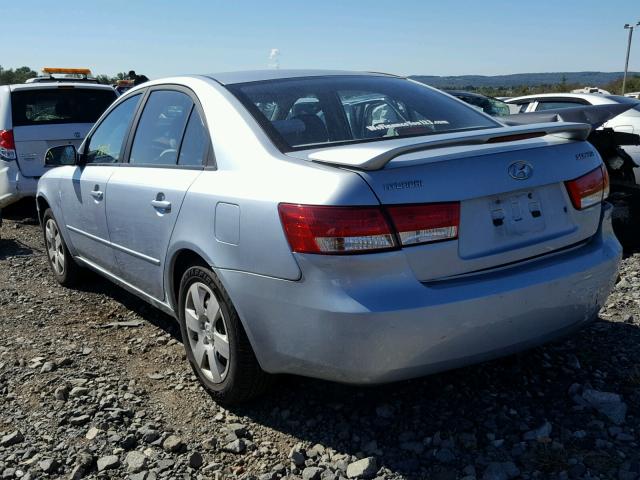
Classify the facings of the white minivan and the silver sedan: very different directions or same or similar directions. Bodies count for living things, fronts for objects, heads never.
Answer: same or similar directions

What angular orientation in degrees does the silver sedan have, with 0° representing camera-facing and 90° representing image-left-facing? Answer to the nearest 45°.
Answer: approximately 135°

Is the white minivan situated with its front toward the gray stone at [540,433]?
no

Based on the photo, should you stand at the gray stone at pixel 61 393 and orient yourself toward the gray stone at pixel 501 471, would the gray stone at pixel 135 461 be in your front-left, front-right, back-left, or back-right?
front-right

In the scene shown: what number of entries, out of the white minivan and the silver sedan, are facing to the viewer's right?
0

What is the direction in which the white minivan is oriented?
away from the camera

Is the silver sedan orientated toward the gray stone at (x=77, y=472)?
no

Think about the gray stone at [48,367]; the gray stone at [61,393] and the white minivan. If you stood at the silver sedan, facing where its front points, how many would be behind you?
0

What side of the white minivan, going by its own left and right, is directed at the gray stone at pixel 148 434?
back

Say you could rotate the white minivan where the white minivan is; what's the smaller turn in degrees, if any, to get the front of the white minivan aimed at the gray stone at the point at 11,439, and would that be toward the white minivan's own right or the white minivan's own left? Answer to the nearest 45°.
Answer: approximately 180°

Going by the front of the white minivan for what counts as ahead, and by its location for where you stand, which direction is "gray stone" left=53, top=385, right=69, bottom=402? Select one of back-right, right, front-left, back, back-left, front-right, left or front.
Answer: back

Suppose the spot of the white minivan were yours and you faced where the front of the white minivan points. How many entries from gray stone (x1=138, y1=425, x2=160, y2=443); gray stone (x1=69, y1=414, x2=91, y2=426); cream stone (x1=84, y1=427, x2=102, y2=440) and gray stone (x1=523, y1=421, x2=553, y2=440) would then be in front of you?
0

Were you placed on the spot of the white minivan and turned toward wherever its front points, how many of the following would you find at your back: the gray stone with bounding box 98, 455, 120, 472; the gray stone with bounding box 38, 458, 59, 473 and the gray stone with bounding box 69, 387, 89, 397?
3

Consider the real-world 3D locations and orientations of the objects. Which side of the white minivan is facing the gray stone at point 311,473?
back

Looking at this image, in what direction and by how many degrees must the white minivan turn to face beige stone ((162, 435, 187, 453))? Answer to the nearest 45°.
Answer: approximately 180°

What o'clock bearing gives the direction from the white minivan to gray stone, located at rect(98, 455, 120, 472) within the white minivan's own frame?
The gray stone is roughly at 6 o'clock from the white minivan.

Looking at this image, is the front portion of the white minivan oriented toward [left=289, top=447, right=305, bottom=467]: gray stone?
no
